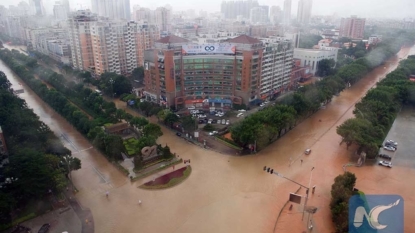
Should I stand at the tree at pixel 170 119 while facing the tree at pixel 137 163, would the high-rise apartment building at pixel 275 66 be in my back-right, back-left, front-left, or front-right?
back-left

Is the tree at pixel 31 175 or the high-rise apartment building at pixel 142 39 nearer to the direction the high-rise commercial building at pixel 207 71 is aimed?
the tree

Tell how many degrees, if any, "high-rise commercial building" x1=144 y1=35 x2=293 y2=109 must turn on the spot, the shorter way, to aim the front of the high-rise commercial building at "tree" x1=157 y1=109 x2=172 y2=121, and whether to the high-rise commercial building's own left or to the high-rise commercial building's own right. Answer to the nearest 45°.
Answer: approximately 45° to the high-rise commercial building's own right

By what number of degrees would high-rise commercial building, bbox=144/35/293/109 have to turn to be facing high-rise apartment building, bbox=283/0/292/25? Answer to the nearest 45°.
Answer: approximately 180°

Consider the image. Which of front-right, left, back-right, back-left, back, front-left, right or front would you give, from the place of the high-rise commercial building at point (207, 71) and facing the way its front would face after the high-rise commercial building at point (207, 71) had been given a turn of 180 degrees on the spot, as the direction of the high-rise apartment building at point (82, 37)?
front-left

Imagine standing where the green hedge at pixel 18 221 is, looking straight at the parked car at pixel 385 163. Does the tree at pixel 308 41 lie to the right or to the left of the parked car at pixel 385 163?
left

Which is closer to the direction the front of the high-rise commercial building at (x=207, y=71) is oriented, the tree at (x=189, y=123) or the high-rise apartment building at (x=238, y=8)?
the tree

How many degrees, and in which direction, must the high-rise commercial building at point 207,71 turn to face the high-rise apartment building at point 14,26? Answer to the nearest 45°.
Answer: approximately 135° to its right

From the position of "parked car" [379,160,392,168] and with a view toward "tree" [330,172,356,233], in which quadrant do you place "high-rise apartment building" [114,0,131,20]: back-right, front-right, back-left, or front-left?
back-right

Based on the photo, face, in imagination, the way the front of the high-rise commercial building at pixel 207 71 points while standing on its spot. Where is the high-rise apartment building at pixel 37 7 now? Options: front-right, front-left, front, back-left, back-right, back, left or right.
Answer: back-right

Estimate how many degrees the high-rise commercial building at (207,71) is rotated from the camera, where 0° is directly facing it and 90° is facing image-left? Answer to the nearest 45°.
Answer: approximately 0°

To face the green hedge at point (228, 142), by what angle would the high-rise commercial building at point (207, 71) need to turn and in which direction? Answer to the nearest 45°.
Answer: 0° — it already faces it

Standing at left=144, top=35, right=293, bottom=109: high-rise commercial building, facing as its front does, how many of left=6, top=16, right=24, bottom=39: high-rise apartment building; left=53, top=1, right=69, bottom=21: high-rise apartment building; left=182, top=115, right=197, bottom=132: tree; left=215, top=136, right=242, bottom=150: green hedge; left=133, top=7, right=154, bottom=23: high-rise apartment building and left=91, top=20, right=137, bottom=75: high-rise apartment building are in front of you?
2

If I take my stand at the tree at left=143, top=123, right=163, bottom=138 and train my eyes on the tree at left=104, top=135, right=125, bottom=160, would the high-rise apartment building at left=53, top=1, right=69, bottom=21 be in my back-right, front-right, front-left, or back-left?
back-right

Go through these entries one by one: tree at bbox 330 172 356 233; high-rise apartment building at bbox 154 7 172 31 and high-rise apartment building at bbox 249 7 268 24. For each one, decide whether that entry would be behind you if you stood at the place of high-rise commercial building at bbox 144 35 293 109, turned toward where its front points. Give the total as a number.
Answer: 2
